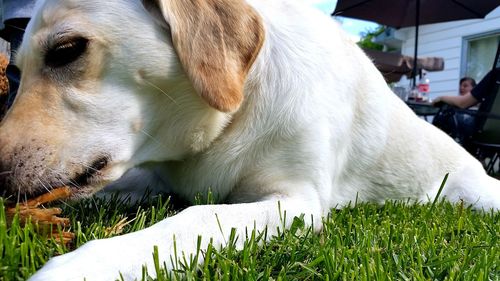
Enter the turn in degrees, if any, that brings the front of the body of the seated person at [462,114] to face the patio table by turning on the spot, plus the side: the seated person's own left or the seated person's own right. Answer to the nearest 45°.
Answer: approximately 45° to the seated person's own right

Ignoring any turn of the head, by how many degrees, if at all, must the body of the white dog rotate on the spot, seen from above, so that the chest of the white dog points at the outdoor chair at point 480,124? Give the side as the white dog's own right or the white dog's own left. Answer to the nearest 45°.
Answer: approximately 180°

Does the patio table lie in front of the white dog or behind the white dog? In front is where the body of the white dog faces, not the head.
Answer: behind

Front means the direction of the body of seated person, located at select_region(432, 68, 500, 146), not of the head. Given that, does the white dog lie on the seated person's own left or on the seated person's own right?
on the seated person's own left

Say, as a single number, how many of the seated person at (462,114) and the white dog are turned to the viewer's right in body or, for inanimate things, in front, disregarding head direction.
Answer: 0

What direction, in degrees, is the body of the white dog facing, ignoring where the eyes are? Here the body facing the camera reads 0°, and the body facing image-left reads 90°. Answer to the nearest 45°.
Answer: approximately 45°

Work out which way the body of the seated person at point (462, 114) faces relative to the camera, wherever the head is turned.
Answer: to the viewer's left
